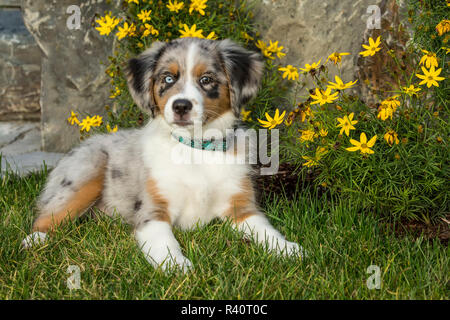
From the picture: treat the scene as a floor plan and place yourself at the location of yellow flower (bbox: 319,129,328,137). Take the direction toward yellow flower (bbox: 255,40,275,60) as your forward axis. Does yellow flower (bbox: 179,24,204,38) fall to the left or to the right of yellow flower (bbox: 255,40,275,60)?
left

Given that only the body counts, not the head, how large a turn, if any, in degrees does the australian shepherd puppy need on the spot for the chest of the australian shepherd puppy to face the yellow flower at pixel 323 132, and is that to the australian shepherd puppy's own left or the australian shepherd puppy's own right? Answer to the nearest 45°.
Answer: approximately 45° to the australian shepherd puppy's own left

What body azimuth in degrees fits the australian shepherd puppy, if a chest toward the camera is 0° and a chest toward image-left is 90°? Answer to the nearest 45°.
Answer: approximately 315°

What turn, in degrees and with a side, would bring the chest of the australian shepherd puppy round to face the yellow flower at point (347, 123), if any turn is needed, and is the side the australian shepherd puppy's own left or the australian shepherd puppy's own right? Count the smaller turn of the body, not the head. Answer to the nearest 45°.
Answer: approximately 45° to the australian shepherd puppy's own left

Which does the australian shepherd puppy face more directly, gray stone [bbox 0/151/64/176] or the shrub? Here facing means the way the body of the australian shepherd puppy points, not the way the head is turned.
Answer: the shrub

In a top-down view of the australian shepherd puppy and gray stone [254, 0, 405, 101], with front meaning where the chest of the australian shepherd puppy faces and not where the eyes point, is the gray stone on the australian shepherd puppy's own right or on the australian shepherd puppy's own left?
on the australian shepherd puppy's own left

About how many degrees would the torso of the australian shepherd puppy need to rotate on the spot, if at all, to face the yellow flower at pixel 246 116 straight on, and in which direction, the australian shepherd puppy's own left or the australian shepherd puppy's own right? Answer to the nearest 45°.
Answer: approximately 90° to the australian shepherd puppy's own left
